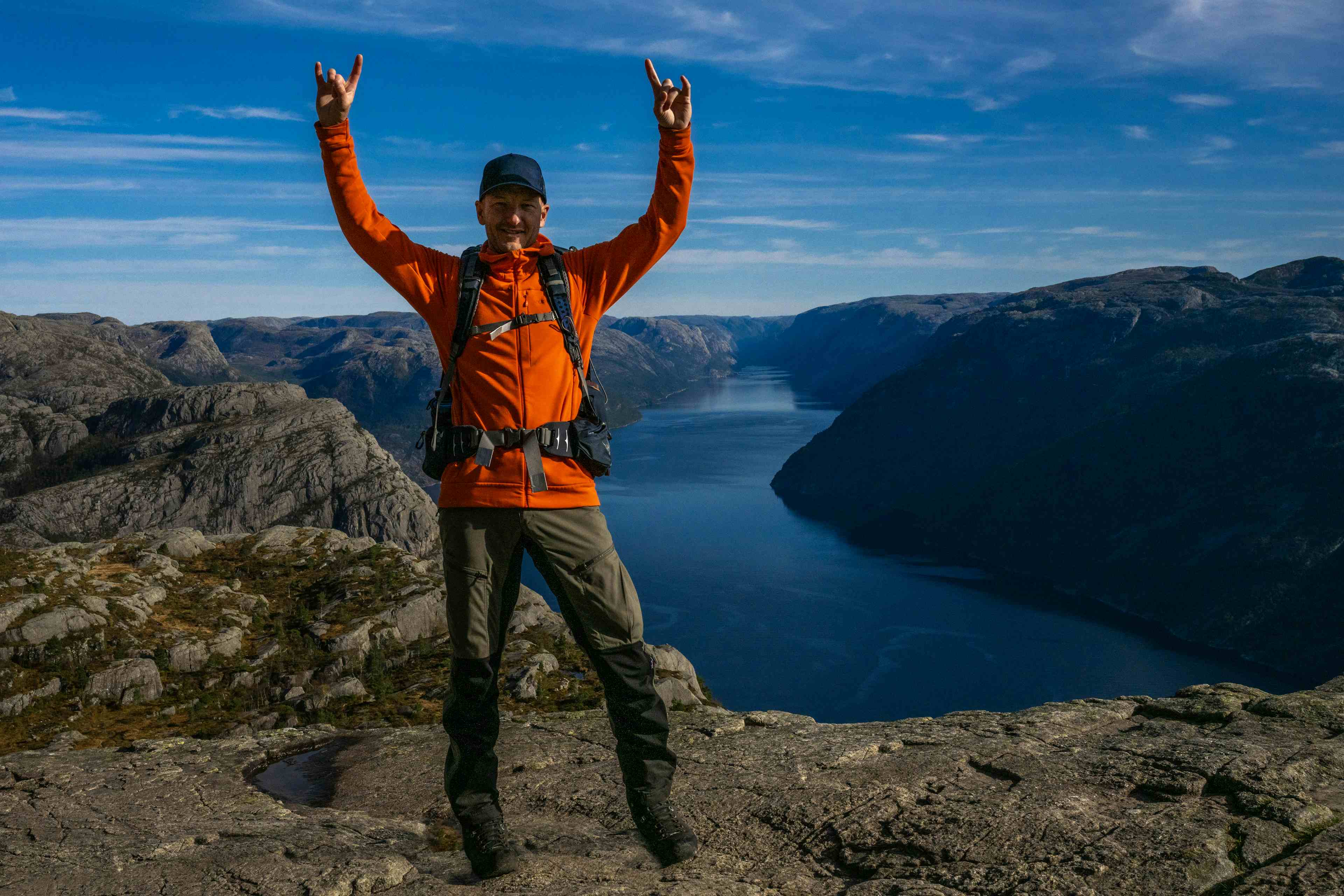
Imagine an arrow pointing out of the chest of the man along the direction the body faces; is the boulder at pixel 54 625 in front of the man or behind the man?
behind

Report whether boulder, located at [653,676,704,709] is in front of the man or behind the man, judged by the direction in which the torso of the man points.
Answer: behind

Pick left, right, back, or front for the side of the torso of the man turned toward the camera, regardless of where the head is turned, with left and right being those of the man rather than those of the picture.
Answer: front

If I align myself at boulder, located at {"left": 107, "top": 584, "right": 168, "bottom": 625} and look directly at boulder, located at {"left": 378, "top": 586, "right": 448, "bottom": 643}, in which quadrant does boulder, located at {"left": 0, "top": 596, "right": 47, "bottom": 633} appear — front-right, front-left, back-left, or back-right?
back-right

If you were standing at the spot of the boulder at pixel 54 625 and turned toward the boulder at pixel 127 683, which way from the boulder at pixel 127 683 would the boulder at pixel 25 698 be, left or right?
right

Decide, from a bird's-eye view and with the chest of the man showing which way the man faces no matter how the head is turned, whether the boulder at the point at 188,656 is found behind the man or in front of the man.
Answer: behind

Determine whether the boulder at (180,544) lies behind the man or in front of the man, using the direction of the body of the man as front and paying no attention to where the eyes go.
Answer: behind

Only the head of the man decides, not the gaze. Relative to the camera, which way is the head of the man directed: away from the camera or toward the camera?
toward the camera
